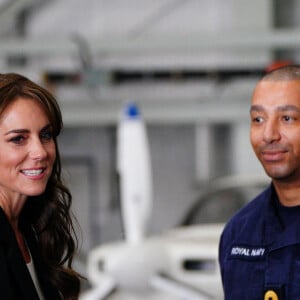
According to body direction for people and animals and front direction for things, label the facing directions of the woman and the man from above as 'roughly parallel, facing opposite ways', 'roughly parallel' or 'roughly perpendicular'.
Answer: roughly perpendicular

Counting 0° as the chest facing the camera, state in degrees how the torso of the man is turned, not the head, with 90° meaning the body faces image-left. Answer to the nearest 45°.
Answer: approximately 45°

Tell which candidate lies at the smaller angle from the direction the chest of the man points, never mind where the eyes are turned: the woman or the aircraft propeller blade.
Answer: the woman

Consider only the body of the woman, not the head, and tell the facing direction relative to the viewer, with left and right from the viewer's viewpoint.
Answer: facing the viewer and to the right of the viewer

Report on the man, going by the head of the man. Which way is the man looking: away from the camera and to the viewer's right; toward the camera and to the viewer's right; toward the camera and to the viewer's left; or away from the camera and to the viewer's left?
toward the camera and to the viewer's left

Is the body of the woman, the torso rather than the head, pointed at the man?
no

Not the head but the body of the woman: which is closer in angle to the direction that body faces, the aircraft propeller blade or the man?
the man

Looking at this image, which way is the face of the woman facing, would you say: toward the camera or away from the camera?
toward the camera

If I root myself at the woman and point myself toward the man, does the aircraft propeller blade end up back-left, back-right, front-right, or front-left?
front-left

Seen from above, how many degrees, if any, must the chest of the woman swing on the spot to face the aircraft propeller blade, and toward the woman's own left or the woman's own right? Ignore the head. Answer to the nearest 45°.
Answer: approximately 135° to the woman's own left
